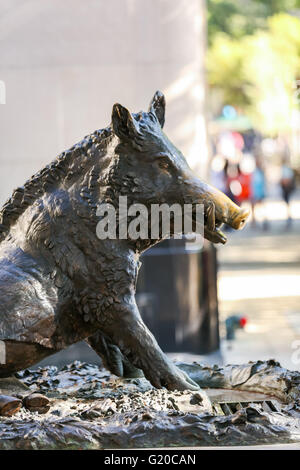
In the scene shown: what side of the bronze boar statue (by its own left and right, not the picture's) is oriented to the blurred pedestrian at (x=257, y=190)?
left

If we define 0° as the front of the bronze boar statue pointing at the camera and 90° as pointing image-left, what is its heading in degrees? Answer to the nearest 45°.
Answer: approximately 270°

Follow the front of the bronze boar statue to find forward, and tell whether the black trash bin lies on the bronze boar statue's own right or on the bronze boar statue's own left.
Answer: on the bronze boar statue's own left
